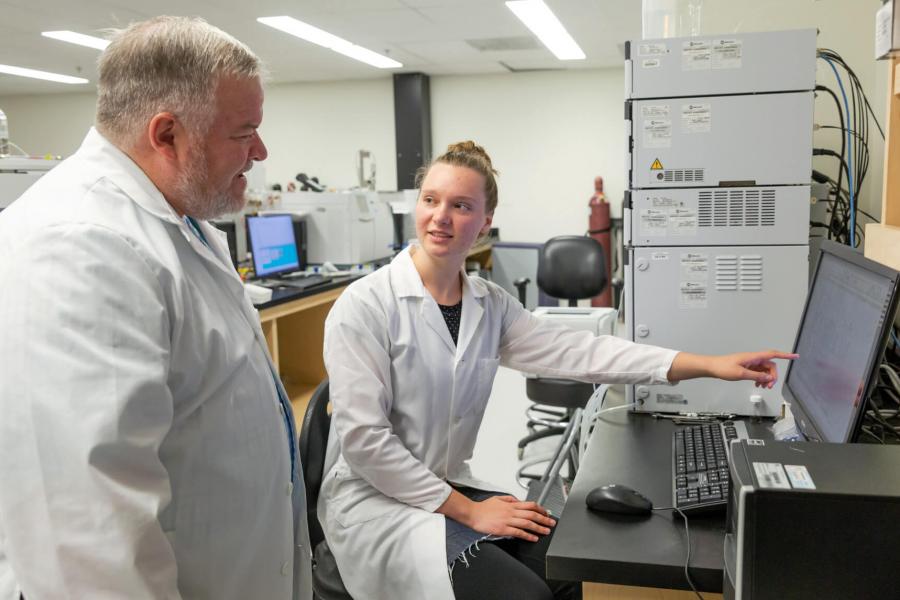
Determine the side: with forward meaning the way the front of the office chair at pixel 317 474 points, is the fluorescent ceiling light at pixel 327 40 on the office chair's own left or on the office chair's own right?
on the office chair's own left

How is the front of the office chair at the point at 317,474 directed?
to the viewer's right

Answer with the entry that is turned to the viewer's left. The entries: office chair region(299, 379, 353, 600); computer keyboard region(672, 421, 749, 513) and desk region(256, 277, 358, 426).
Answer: the computer keyboard

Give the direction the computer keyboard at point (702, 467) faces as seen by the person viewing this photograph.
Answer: facing to the left of the viewer

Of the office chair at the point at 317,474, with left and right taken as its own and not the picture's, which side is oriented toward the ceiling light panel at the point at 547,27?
left

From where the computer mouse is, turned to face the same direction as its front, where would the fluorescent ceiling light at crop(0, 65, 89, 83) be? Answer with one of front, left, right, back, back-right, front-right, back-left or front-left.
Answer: back-left

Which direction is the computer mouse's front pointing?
to the viewer's right

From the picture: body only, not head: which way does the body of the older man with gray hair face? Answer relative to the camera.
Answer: to the viewer's right

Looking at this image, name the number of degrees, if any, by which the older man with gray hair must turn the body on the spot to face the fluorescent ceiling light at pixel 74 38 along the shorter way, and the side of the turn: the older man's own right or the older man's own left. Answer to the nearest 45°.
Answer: approximately 90° to the older man's own left
